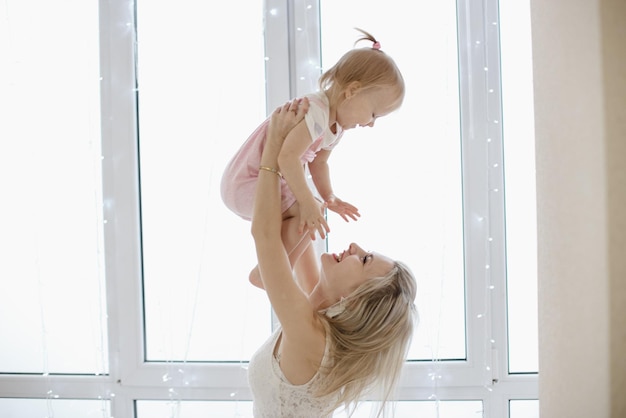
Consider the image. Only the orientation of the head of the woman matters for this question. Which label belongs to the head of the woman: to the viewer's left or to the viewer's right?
to the viewer's left

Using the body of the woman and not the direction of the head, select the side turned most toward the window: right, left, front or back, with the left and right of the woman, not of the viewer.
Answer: right

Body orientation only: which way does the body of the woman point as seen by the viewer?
to the viewer's left
